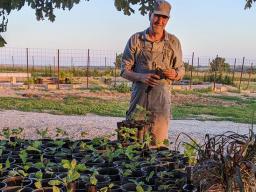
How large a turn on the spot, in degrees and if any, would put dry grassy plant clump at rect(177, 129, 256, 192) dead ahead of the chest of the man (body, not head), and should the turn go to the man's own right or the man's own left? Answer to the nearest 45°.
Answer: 0° — they already face it

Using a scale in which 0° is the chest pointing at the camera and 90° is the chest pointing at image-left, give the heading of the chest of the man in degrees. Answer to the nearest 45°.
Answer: approximately 0°

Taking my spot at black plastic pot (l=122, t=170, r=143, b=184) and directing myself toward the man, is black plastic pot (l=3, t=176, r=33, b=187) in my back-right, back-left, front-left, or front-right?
back-left

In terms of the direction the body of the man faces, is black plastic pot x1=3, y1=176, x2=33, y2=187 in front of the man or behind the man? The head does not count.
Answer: in front

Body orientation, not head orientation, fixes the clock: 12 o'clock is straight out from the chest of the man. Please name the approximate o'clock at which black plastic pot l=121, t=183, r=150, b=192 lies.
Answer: The black plastic pot is roughly at 12 o'clock from the man.

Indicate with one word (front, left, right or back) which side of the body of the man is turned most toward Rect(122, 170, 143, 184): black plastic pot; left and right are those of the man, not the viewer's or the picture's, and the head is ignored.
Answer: front

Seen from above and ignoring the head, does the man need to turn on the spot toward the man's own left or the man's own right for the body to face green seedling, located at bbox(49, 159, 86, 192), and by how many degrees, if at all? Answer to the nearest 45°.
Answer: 0° — they already face it
